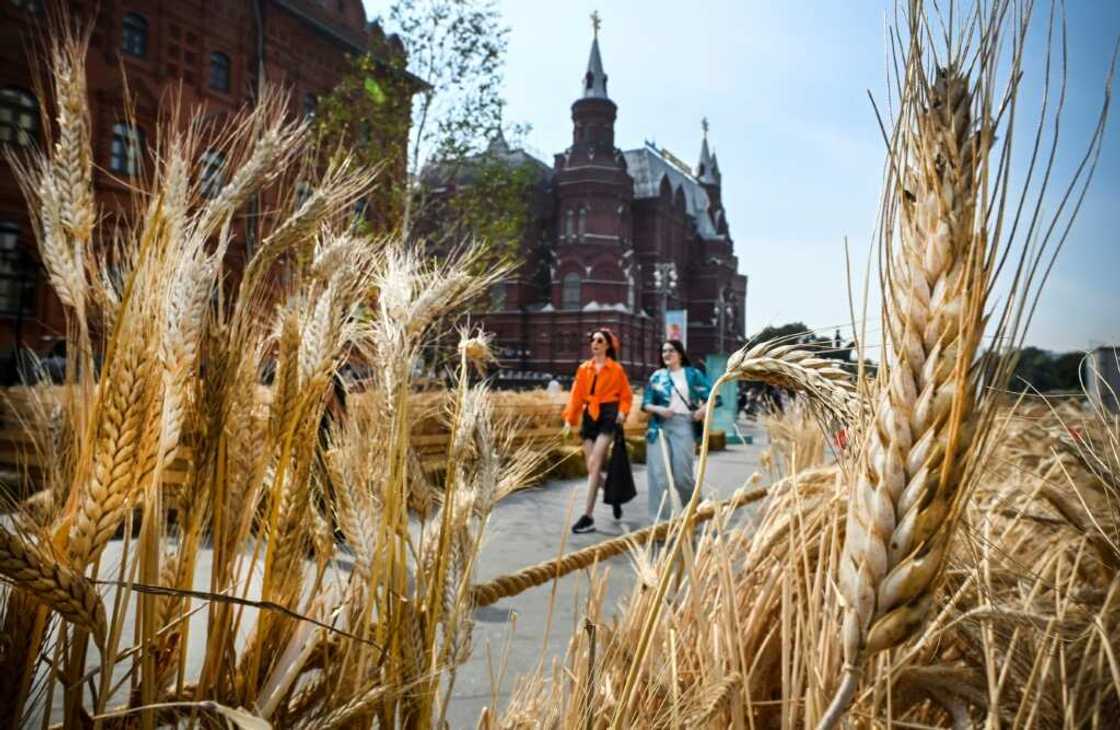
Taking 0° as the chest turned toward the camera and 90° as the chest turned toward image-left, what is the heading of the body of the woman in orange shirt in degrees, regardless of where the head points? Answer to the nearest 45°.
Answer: approximately 45°

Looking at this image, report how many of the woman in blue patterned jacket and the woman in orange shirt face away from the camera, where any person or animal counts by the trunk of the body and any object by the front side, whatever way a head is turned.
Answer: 0

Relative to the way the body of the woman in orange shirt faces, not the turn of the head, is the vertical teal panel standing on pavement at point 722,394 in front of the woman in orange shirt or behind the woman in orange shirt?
behind

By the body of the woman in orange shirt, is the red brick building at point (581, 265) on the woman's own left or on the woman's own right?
on the woman's own right

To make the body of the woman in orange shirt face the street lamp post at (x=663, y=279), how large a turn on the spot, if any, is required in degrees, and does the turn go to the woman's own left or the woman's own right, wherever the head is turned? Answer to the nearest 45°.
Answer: approximately 135° to the woman's own right

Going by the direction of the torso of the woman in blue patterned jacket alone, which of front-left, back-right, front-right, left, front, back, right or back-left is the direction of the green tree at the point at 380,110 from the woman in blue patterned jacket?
right

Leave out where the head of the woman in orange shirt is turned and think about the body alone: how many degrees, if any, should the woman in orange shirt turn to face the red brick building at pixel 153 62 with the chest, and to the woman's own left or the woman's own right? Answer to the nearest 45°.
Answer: approximately 90° to the woman's own right

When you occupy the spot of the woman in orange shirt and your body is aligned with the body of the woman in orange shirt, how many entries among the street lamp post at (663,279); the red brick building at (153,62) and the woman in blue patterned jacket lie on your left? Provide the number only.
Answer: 1

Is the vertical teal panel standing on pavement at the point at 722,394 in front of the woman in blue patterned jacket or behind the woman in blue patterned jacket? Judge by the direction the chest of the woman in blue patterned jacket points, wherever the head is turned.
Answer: behind

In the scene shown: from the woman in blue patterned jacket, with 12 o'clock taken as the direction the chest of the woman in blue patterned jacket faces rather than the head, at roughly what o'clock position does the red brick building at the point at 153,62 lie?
The red brick building is roughly at 3 o'clock from the woman in blue patterned jacket.

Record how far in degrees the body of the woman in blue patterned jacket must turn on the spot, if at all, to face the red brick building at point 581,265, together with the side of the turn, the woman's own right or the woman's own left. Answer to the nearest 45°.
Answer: approximately 135° to the woman's own right

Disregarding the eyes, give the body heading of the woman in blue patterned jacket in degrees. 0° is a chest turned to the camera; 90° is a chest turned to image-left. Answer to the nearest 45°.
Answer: approximately 45°
